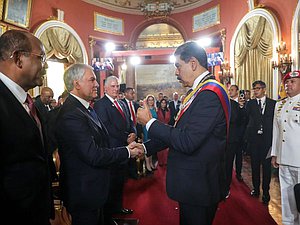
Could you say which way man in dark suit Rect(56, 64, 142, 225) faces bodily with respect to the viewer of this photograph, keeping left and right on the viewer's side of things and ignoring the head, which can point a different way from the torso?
facing to the right of the viewer

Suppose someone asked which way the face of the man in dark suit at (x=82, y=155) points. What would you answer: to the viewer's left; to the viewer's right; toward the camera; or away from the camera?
to the viewer's right

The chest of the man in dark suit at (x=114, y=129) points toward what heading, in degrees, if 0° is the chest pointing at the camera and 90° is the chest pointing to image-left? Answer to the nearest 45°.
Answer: approximately 315°

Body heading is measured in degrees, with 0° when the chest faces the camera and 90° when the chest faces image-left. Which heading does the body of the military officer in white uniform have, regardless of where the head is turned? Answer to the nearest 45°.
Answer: approximately 45°

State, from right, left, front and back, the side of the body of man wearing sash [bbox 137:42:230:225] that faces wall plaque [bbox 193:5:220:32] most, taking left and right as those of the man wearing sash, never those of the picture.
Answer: right

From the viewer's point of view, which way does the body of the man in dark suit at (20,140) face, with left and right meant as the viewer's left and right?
facing to the right of the viewer

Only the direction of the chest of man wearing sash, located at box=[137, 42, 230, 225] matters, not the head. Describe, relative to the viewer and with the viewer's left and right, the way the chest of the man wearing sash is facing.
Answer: facing to the left of the viewer

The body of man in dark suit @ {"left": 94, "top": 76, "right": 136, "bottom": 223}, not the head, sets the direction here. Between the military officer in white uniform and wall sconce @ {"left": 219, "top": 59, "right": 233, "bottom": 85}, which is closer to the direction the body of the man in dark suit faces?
the military officer in white uniform

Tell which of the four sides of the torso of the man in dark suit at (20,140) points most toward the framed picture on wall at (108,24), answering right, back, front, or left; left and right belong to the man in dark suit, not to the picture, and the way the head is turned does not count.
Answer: left

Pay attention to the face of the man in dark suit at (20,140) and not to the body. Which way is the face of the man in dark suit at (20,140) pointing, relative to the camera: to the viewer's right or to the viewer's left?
to the viewer's right
